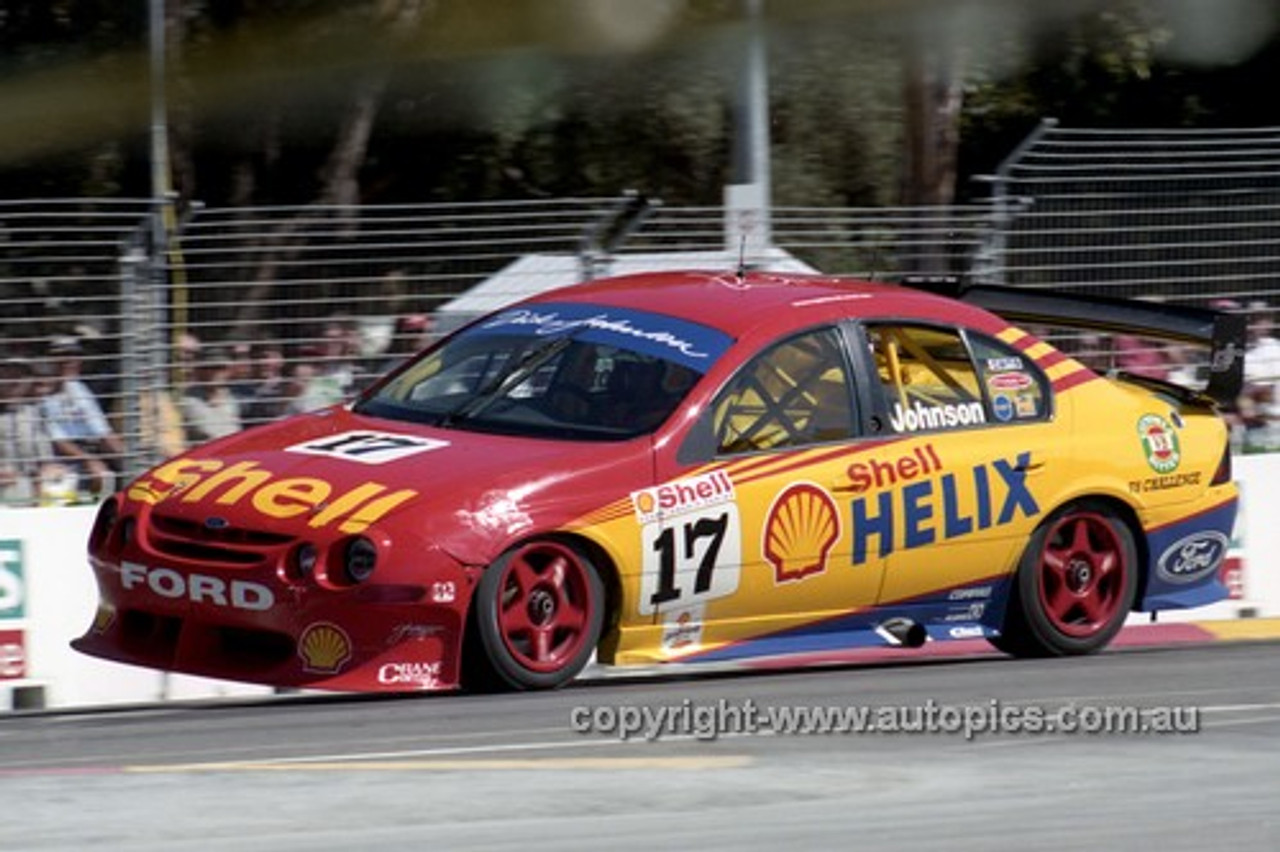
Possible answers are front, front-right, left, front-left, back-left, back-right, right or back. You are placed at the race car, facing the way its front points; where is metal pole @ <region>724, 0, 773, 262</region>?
back-right

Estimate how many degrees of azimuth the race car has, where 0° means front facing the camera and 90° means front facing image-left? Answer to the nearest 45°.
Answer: approximately 45°

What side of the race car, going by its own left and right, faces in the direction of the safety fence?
right
